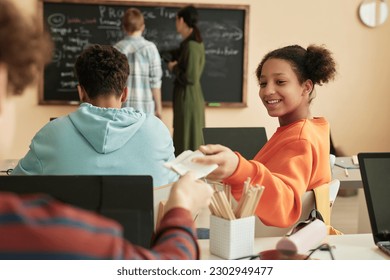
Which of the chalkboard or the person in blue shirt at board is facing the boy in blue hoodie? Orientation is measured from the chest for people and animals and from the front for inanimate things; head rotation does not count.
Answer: the chalkboard

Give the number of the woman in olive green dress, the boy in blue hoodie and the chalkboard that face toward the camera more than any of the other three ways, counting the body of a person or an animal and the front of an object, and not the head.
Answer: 1

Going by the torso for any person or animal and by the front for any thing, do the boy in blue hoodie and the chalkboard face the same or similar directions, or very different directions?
very different directions

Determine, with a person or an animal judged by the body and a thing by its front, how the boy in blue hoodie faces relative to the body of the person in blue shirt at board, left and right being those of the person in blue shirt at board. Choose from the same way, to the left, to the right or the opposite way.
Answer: the same way

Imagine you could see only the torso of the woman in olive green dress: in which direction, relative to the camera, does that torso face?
to the viewer's left

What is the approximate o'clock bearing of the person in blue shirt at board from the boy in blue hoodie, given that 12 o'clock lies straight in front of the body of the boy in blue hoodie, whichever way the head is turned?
The person in blue shirt at board is roughly at 12 o'clock from the boy in blue hoodie.

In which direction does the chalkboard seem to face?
toward the camera

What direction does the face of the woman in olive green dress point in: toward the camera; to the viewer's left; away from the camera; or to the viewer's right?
to the viewer's left

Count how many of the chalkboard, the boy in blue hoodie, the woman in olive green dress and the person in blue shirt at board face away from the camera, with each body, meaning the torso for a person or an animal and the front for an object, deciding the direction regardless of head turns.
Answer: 2

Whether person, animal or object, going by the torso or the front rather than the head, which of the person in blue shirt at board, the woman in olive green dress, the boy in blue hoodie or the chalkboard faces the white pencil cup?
the chalkboard

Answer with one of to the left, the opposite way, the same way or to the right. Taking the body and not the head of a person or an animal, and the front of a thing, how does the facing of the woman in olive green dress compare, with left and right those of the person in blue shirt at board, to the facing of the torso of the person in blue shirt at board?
to the left

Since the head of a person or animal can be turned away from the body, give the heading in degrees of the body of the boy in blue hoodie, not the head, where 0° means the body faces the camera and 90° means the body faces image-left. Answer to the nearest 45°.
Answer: approximately 180°

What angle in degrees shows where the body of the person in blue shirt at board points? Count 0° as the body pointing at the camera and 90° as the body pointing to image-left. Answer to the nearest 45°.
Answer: approximately 180°

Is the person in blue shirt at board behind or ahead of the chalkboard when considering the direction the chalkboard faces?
ahead

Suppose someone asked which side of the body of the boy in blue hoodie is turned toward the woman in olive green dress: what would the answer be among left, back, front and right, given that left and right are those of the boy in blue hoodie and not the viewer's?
front

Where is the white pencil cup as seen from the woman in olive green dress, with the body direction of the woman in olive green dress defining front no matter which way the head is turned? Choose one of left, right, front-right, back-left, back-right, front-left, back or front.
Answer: left

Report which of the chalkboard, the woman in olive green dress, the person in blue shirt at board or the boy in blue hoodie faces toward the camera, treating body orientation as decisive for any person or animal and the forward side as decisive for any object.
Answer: the chalkboard

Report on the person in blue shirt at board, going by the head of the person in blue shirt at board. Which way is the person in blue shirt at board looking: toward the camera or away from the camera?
away from the camera
